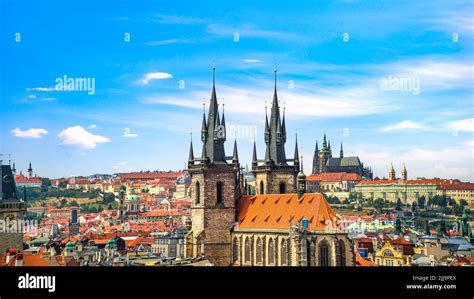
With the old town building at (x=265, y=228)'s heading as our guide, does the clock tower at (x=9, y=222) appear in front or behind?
in front
